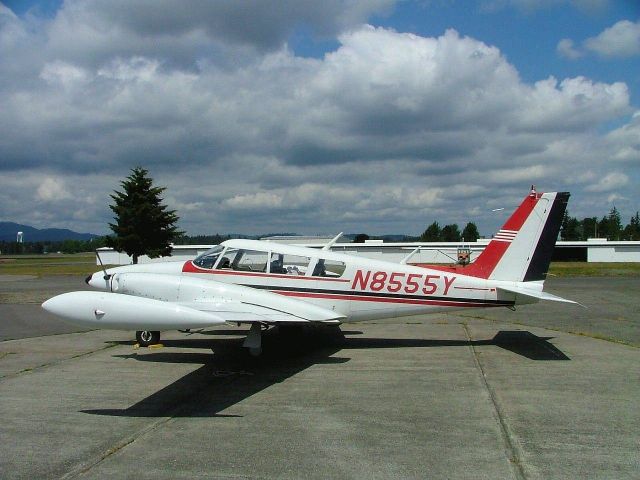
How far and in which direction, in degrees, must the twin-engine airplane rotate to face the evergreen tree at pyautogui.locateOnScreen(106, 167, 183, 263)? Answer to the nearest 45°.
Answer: approximately 45° to its right

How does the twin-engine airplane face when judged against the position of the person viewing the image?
facing to the left of the viewer
